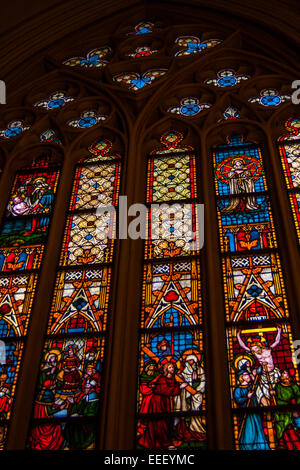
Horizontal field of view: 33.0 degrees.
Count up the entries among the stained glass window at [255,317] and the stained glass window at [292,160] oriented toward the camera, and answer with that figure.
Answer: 2

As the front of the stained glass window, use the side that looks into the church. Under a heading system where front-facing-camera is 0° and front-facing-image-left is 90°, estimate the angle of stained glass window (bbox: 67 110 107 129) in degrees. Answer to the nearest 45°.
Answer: approximately 0°

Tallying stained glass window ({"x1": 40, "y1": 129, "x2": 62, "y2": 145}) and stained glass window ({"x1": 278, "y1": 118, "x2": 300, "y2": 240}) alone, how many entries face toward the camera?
2

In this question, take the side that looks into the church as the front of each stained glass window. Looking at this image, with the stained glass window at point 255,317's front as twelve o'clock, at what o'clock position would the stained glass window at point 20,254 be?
the stained glass window at point 20,254 is roughly at 3 o'clock from the stained glass window at point 255,317.
